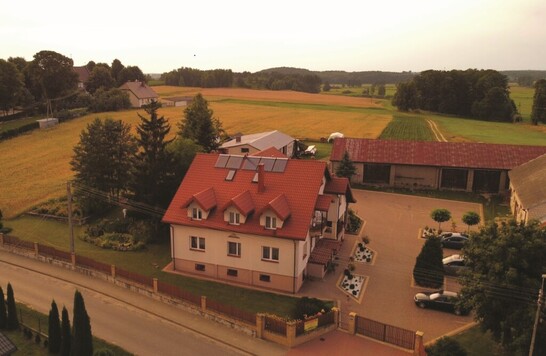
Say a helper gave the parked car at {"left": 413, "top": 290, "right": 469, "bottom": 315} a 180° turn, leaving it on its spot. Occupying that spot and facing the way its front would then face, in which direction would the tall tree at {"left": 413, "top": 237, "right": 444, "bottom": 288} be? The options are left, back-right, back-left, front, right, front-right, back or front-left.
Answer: left

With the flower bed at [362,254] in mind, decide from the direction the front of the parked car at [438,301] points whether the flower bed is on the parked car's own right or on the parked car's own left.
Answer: on the parked car's own right

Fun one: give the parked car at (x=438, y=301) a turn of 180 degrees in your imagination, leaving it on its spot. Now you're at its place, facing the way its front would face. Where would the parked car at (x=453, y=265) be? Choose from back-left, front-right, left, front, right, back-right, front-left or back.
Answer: left

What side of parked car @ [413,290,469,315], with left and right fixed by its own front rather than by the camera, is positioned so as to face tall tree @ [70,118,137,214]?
front

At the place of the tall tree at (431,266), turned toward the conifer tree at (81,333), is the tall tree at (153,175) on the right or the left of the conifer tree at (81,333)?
right

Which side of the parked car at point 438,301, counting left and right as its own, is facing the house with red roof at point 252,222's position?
front

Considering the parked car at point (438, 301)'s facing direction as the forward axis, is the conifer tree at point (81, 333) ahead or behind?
ahead

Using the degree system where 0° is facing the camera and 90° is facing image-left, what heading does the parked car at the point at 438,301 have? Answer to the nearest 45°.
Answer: approximately 90°

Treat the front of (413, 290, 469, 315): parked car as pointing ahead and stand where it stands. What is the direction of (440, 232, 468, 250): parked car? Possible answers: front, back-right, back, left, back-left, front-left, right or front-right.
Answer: right

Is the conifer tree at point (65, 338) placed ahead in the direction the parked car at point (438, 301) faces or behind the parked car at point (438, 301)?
ahead

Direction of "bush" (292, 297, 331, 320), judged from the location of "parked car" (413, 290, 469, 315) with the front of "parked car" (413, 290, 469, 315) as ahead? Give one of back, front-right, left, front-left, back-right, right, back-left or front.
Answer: front-left
